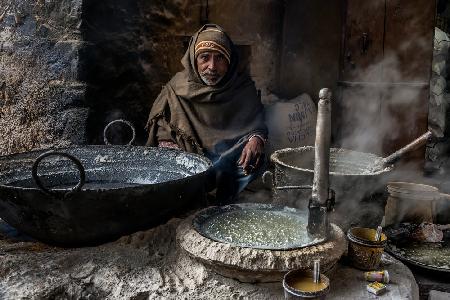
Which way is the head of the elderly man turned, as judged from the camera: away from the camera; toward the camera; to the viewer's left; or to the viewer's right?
toward the camera

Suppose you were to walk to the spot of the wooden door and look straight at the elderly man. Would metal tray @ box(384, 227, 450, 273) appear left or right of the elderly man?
left

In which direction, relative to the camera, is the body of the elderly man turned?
toward the camera

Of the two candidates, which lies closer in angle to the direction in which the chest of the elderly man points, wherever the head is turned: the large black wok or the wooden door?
the large black wok

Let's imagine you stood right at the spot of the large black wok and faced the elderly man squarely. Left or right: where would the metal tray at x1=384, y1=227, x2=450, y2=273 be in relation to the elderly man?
right

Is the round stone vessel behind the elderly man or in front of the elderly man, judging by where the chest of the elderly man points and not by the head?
in front

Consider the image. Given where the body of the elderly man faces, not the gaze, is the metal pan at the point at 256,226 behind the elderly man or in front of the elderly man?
in front

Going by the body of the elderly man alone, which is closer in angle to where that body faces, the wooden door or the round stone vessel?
the round stone vessel

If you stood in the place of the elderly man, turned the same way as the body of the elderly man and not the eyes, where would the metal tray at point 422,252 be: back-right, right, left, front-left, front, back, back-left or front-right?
front-left

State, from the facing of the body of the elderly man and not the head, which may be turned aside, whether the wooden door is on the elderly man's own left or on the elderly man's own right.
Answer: on the elderly man's own left
